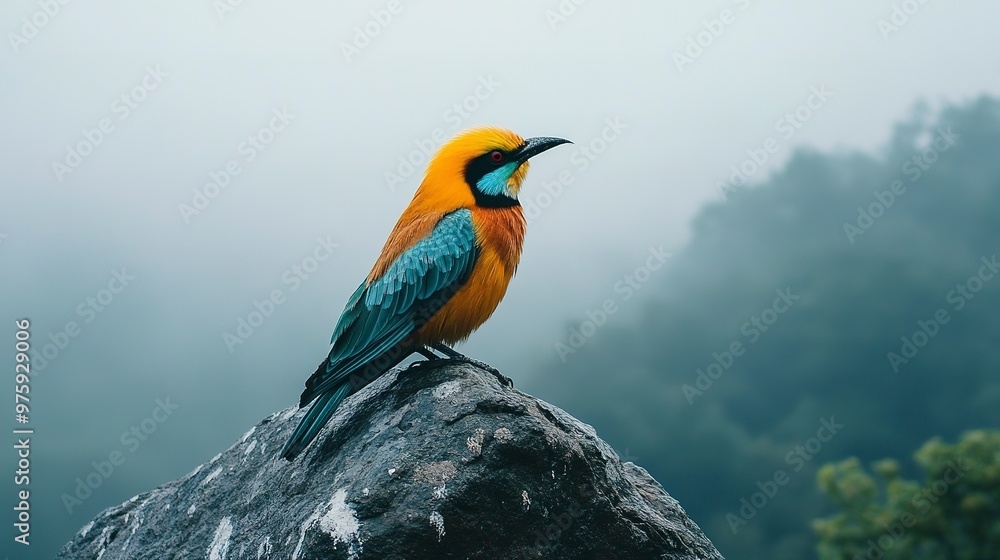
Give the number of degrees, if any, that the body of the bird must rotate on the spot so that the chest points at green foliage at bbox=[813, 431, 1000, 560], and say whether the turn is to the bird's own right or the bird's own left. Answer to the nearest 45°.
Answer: approximately 45° to the bird's own left

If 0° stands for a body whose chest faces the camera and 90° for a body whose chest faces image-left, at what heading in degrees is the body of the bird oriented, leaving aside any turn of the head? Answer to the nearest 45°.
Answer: approximately 270°
